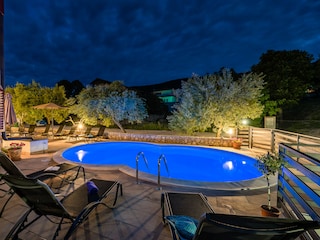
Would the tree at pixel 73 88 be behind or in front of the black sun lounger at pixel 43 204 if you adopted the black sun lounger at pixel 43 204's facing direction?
in front

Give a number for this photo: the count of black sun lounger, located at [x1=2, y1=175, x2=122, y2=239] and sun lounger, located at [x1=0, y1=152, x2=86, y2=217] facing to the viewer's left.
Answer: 0

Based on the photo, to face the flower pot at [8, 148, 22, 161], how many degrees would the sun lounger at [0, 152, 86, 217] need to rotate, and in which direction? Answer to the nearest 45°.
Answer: approximately 45° to its left

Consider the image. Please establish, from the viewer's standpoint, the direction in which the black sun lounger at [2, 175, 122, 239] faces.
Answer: facing away from the viewer and to the right of the viewer

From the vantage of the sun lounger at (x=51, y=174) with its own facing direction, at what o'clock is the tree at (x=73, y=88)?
The tree is roughly at 11 o'clock from the sun lounger.

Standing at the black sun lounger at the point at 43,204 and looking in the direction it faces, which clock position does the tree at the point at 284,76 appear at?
The tree is roughly at 1 o'clock from the black sun lounger.

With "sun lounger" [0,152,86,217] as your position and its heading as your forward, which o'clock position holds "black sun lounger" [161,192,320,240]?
The black sun lounger is roughly at 4 o'clock from the sun lounger.

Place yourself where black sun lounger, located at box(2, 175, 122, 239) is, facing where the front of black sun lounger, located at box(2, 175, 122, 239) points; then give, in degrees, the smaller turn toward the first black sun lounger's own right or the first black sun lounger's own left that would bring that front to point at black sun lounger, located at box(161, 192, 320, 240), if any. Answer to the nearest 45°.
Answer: approximately 90° to the first black sun lounger's own right

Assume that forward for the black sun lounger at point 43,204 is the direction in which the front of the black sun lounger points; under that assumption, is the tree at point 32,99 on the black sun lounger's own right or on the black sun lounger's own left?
on the black sun lounger's own left

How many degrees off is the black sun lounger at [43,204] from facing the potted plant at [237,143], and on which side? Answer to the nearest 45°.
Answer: approximately 45° to its right

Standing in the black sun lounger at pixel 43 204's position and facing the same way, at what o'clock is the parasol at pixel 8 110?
The parasol is roughly at 10 o'clock from the black sun lounger.

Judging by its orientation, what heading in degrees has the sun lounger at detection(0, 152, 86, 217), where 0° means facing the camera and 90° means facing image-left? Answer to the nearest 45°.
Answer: approximately 225°

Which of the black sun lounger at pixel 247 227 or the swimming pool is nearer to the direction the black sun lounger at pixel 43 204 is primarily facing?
the swimming pool
